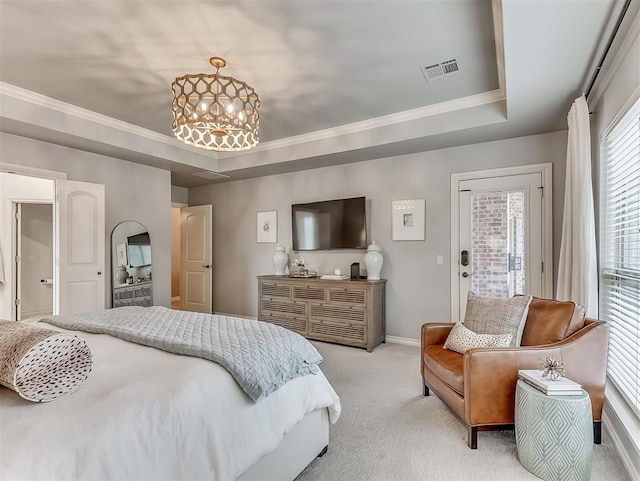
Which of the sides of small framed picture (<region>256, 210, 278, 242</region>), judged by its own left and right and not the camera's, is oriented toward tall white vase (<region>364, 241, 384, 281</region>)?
left

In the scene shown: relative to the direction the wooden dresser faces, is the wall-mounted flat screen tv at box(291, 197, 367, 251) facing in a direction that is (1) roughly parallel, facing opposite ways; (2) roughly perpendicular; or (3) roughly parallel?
roughly parallel

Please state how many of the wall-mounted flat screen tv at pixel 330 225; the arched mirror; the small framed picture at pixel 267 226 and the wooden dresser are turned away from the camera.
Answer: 0

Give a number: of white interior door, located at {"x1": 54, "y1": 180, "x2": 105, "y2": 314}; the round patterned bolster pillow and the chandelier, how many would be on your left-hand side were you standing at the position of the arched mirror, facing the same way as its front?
0

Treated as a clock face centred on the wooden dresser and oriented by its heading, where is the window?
The window is roughly at 9 o'clock from the wooden dresser.

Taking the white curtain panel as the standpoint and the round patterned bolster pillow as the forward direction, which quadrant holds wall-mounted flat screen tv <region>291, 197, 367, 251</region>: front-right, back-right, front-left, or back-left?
front-right

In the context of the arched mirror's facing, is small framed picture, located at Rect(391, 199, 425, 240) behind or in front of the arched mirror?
in front

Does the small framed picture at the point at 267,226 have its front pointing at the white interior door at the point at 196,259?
no

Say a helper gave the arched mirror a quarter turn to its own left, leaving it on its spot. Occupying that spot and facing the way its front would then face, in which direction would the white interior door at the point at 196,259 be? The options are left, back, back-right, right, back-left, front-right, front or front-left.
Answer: front

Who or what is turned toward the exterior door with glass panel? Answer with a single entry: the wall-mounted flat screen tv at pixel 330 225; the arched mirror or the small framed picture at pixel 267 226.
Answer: the arched mirror

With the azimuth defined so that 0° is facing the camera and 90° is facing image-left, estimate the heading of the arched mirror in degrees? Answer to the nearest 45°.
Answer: approximately 315°

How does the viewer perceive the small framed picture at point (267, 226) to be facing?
facing the viewer and to the left of the viewer

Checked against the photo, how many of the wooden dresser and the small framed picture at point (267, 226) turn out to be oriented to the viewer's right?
0

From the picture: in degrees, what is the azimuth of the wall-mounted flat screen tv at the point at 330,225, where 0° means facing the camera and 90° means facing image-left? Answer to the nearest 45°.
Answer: approximately 45°

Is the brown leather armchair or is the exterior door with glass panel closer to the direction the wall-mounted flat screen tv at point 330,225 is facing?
the brown leather armchair

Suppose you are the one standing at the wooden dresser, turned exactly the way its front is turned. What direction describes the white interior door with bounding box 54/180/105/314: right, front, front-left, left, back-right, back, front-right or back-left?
front-right

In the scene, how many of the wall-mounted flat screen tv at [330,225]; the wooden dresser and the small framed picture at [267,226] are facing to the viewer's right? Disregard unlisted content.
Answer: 0

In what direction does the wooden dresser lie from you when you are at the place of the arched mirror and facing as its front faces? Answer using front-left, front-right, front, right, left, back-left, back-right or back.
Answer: front
